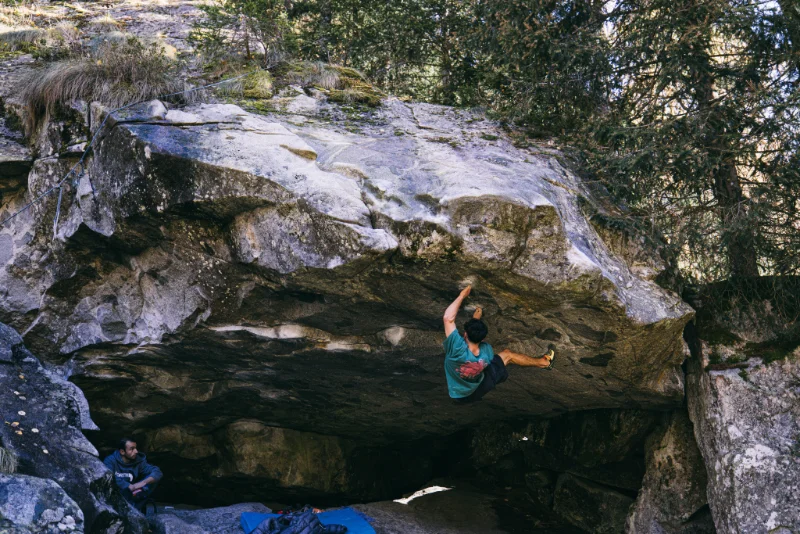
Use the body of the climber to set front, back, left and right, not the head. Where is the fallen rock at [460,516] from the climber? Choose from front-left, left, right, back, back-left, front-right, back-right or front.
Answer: front-left

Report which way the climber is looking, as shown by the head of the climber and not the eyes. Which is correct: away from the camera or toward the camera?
away from the camera

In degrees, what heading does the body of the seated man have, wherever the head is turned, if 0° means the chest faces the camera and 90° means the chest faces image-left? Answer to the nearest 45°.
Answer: approximately 315°
